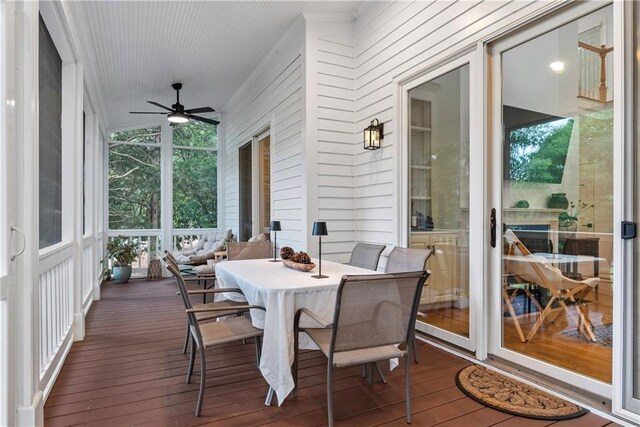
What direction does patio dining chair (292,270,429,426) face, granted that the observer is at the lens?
facing away from the viewer and to the left of the viewer

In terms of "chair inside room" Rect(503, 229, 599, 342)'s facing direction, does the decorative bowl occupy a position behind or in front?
behind

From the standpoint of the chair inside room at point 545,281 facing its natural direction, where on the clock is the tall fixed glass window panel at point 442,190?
The tall fixed glass window panel is roughly at 7 o'clock from the chair inside room.

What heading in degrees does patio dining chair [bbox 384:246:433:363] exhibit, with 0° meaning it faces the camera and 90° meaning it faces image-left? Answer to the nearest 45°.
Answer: approximately 45°

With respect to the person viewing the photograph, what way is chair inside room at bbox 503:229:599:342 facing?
facing to the right of the viewer

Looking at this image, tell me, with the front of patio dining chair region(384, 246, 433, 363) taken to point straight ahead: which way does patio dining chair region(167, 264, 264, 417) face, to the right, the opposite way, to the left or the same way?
the opposite way

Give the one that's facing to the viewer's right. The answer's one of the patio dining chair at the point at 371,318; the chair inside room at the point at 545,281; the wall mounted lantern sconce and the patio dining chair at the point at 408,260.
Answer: the chair inside room

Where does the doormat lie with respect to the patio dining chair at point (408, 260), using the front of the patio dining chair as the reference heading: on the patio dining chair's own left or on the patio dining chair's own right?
on the patio dining chair's own left

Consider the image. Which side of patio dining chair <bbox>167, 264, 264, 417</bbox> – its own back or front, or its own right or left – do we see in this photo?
right

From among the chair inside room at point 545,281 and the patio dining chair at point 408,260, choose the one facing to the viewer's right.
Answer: the chair inside room

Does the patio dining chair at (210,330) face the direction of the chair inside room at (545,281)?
yes

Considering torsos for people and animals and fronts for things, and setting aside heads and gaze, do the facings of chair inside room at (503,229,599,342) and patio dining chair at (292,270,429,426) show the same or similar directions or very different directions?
very different directions

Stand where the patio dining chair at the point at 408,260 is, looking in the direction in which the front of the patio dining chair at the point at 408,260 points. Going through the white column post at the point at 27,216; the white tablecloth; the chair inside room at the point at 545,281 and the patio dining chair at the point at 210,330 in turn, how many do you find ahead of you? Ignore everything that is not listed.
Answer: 3
